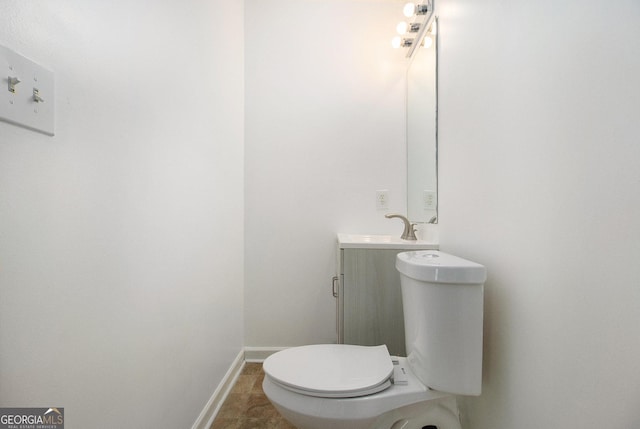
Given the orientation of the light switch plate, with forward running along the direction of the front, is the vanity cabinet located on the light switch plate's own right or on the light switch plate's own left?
on the light switch plate's own left

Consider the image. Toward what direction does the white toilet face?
to the viewer's left

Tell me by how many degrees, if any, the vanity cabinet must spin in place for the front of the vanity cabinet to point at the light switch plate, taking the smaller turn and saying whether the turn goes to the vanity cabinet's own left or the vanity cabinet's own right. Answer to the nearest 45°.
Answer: approximately 45° to the vanity cabinet's own left

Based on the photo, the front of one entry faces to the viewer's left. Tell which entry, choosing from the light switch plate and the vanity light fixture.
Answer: the vanity light fixture

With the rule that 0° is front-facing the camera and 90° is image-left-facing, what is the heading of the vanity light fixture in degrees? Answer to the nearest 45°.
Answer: approximately 90°

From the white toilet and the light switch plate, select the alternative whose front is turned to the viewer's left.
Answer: the white toilet

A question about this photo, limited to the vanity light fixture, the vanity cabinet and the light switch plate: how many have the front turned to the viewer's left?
2

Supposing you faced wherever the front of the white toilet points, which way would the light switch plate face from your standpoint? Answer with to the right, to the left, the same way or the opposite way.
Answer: the opposite way
